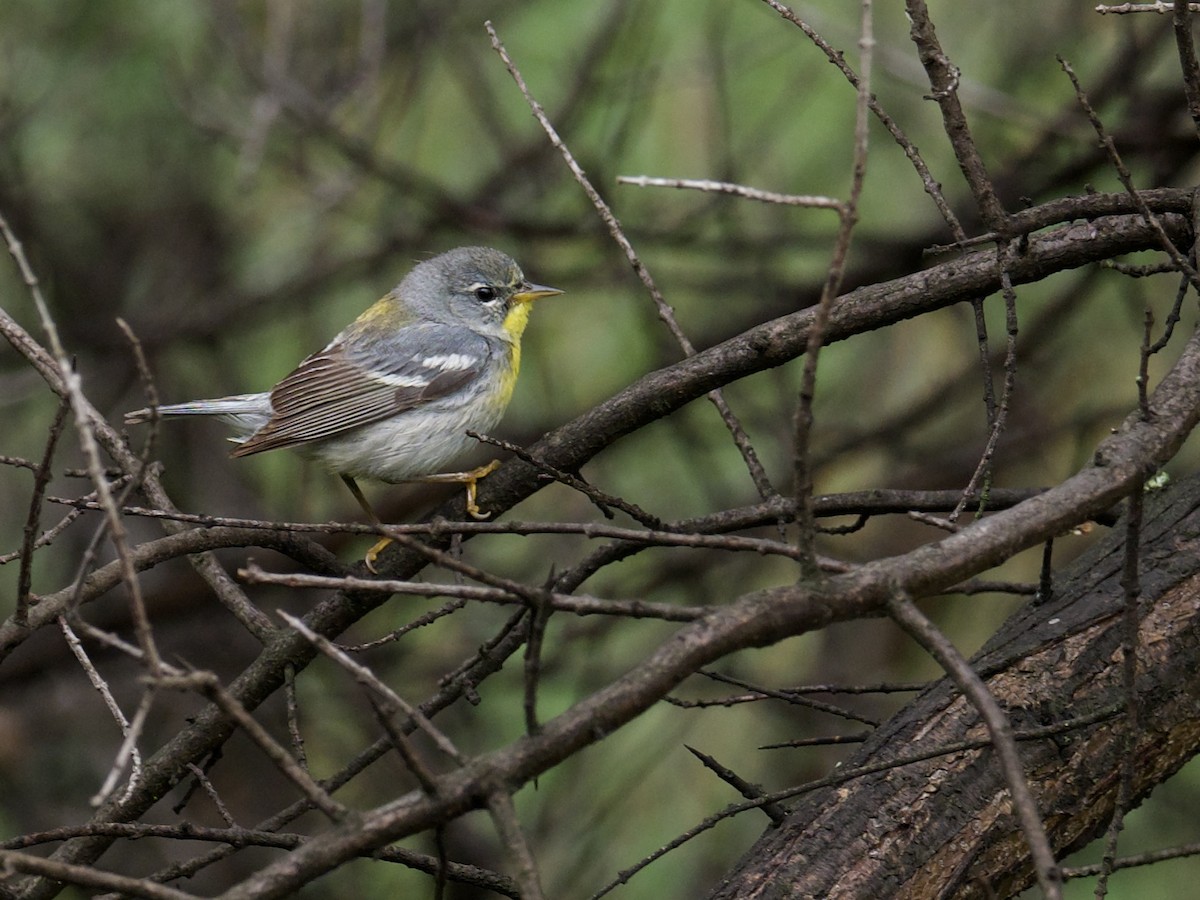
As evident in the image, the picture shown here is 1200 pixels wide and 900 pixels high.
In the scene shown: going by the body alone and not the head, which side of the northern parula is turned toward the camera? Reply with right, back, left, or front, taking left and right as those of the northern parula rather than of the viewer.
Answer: right

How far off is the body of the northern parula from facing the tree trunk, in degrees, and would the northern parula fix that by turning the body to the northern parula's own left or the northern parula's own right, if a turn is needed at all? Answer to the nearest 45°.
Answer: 0° — it already faces it
